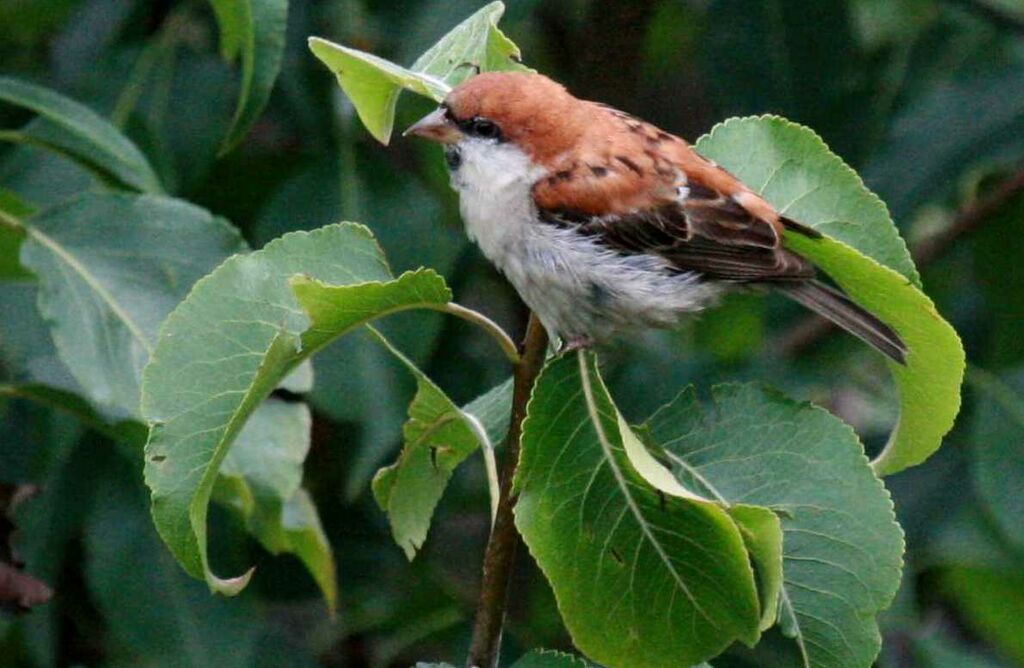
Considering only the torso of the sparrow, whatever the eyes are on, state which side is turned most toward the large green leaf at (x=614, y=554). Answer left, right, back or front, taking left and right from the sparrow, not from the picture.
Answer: left

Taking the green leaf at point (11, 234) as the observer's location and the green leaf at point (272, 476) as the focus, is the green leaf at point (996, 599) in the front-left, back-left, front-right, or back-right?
front-left

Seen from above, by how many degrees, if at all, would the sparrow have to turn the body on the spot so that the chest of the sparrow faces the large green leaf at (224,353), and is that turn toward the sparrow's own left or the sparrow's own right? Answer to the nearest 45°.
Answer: approximately 45° to the sparrow's own left

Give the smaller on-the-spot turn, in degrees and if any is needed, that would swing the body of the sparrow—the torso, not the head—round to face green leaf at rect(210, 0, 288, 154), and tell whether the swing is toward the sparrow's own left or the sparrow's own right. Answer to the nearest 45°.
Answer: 0° — it already faces it

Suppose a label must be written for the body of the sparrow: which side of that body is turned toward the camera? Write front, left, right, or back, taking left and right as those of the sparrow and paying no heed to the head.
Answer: left

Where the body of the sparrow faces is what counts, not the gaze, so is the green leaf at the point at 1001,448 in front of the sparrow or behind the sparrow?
behind

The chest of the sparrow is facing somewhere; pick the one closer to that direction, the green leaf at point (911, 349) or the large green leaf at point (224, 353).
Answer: the large green leaf

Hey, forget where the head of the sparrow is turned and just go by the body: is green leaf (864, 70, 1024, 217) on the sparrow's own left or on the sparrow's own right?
on the sparrow's own right

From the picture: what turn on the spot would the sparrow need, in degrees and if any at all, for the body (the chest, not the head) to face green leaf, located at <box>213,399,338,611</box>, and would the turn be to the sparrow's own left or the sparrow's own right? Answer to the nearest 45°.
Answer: approximately 45° to the sparrow's own left

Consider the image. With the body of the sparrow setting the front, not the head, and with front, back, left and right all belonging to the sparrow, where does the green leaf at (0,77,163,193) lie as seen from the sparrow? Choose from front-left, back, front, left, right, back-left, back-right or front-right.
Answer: front

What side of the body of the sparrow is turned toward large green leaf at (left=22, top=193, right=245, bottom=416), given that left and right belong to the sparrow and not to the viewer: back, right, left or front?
front
